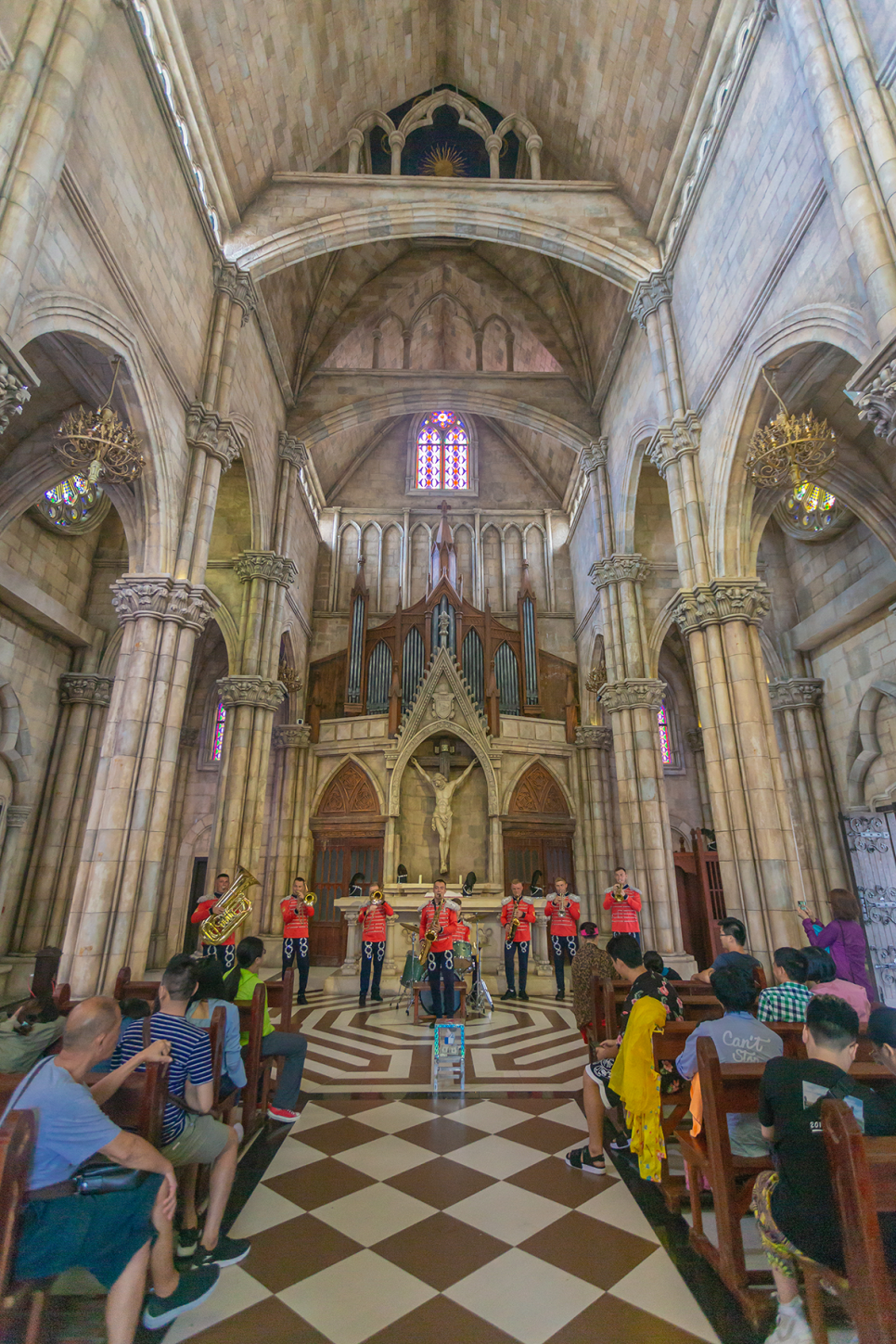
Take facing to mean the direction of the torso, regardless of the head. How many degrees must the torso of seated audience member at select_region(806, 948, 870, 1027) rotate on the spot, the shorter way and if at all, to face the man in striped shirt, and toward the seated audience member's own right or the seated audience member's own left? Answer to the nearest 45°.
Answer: approximately 90° to the seated audience member's own left

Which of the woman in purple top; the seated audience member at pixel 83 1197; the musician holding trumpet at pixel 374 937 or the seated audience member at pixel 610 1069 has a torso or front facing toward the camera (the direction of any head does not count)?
the musician holding trumpet

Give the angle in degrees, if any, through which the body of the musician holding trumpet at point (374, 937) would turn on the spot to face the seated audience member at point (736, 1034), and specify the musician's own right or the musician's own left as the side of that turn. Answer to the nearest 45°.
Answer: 0° — they already face them

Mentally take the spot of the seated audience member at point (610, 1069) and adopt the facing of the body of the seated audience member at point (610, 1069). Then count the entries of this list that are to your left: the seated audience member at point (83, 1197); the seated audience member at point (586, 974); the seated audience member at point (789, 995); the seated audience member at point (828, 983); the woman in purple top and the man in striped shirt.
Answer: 2

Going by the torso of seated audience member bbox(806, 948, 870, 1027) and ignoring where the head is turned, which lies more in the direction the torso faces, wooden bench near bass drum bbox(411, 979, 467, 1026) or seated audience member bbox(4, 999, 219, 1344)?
the wooden bench near bass drum

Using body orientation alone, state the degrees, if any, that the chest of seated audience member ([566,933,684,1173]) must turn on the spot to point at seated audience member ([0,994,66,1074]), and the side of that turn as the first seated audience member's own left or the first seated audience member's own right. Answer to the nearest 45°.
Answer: approximately 90° to the first seated audience member's own left

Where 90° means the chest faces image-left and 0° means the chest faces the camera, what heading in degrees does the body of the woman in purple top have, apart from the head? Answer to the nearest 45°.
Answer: approximately 135°

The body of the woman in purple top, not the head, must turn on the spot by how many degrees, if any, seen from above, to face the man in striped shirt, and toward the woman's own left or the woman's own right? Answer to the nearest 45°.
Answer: approximately 90° to the woman's own left

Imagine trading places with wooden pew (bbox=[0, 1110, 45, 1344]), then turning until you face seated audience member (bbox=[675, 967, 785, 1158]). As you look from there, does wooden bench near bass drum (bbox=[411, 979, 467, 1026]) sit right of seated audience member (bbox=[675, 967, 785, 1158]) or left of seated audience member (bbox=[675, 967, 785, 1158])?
left

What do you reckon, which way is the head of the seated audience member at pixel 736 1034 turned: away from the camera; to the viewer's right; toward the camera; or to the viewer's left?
away from the camera

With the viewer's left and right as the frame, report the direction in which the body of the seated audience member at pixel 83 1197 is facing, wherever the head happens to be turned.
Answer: facing away from the viewer and to the right of the viewer

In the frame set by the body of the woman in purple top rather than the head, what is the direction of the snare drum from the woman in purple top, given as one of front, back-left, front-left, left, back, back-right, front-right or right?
front-left
